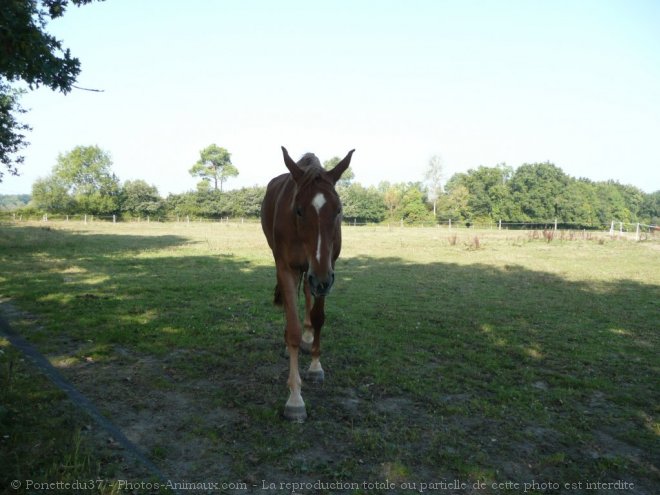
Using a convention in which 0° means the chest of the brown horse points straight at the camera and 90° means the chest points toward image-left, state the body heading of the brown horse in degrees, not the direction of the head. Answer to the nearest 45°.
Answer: approximately 0°
